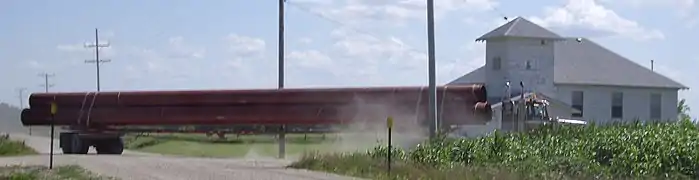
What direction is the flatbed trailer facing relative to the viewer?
to the viewer's right

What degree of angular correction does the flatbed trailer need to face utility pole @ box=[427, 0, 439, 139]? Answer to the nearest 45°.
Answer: approximately 45° to its right
